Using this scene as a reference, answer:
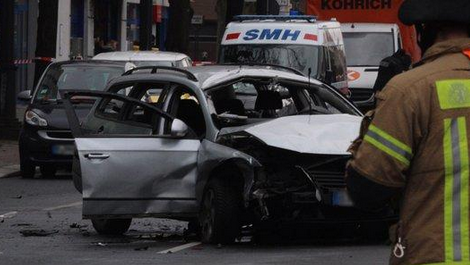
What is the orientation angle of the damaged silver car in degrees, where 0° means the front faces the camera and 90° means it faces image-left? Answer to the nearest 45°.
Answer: approximately 315°

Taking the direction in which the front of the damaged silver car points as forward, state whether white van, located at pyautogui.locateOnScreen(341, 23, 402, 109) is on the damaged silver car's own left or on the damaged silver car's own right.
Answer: on the damaged silver car's own left

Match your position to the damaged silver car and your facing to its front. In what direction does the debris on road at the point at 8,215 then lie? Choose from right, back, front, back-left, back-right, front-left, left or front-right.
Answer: back

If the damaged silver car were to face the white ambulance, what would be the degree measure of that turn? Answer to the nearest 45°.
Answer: approximately 135° to its left

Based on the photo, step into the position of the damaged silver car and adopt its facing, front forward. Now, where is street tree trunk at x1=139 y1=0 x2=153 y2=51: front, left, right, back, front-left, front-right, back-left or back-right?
back-left

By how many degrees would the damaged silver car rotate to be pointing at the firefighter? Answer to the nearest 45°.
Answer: approximately 45° to its right

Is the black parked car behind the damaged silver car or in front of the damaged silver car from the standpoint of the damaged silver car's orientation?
behind
